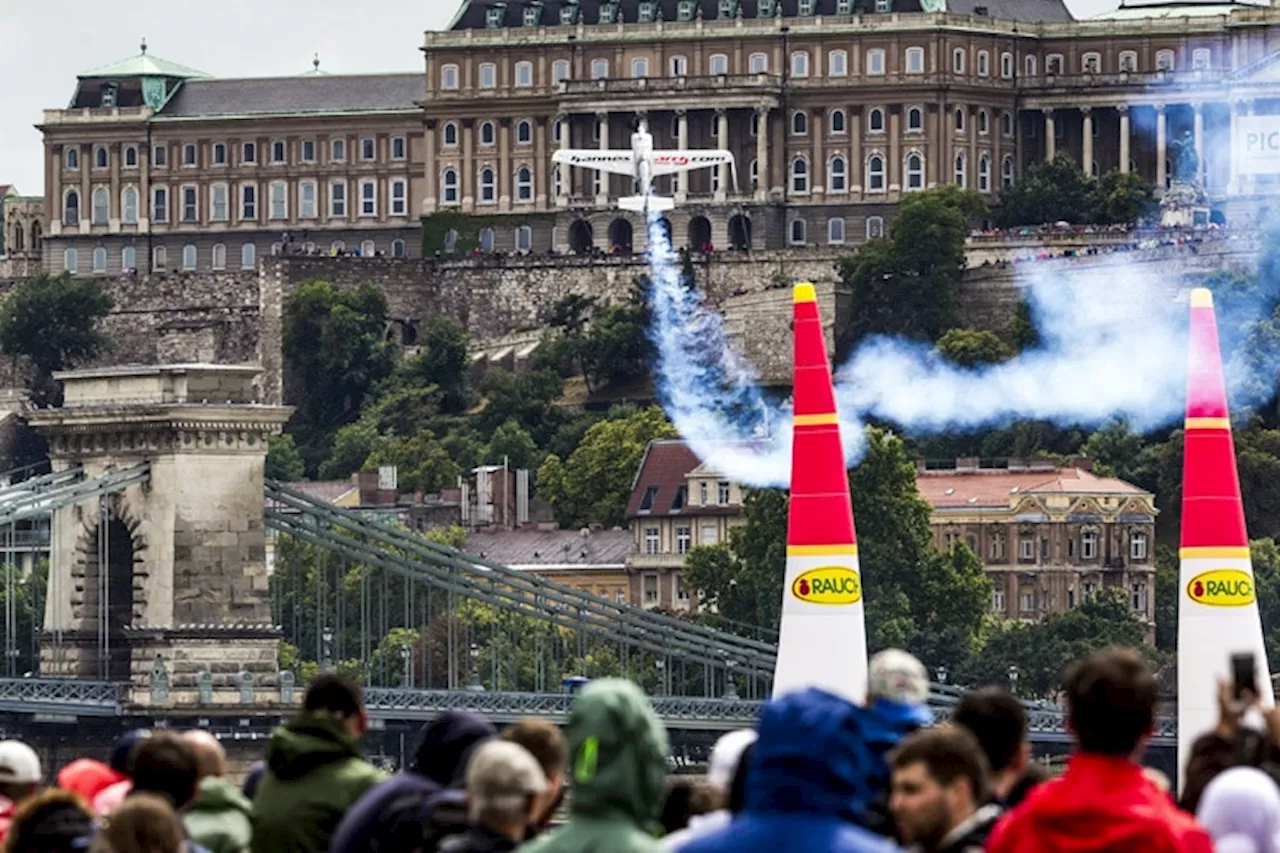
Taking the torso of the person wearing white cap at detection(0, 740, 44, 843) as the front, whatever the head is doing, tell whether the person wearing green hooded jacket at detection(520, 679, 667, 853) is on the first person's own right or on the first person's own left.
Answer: on the first person's own right

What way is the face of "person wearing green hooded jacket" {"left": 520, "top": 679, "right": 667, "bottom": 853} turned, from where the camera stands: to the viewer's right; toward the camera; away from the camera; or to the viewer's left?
away from the camera

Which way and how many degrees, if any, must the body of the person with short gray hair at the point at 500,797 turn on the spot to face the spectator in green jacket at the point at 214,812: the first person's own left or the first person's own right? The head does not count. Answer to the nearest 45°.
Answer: approximately 90° to the first person's own left

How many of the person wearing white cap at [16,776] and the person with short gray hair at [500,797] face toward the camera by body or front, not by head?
0

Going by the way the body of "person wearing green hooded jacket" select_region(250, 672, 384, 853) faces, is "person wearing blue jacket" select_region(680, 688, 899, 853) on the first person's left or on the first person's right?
on the first person's right

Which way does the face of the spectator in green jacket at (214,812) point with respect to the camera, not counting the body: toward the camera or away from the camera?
away from the camera

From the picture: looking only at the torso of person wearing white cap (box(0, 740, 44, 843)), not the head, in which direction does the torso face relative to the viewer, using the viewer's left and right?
facing away from the viewer and to the right of the viewer

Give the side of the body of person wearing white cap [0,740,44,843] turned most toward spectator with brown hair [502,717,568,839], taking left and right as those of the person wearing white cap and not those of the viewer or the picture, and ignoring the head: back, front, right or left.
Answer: right

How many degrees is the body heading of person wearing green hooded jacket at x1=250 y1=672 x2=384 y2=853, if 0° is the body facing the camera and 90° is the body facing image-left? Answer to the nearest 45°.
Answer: approximately 225°

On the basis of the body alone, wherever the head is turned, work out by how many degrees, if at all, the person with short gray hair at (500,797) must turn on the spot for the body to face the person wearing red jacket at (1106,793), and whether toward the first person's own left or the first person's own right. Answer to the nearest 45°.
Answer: approximately 45° to the first person's own right

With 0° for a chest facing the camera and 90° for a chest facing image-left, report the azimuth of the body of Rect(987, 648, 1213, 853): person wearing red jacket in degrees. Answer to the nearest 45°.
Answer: approximately 180°
